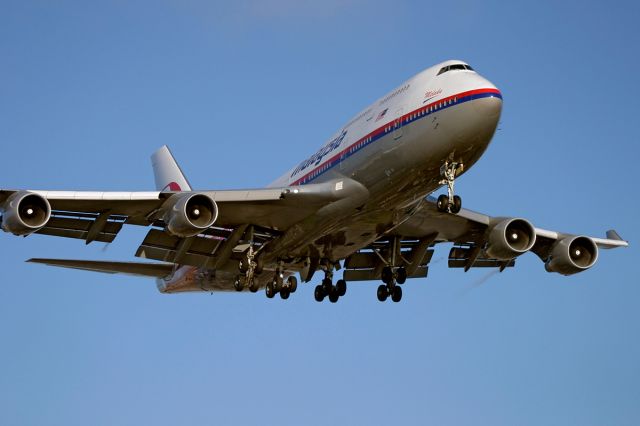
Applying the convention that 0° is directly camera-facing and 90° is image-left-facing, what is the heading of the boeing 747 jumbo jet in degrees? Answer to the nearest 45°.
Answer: approximately 315°
